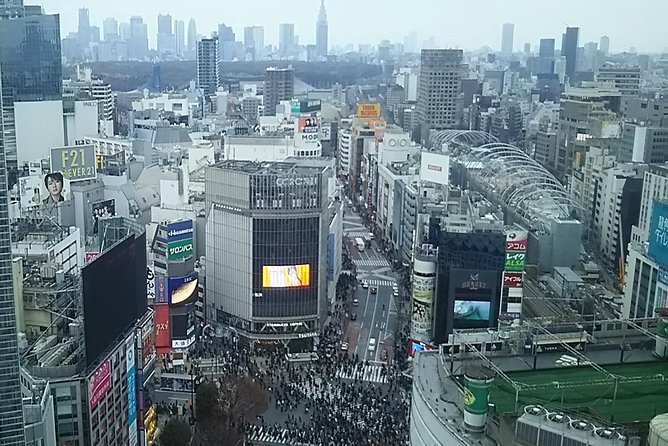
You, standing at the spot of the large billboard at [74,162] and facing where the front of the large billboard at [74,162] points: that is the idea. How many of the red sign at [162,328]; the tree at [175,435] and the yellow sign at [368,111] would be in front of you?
2

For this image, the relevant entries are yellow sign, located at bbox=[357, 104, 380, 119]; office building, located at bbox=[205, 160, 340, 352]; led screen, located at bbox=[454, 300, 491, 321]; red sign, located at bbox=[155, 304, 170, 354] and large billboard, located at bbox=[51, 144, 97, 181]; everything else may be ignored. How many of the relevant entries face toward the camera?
5

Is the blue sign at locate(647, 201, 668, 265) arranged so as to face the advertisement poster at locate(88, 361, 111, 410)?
yes

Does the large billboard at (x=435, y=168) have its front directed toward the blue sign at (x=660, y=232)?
no

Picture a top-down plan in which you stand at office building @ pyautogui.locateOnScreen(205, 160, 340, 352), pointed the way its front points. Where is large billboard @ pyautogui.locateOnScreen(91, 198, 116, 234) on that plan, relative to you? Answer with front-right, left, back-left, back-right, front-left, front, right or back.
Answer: back-right

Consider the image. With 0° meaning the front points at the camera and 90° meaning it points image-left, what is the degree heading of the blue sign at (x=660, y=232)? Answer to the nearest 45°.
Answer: approximately 45°

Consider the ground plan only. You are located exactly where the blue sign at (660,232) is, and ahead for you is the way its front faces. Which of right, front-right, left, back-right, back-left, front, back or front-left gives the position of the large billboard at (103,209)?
front-right

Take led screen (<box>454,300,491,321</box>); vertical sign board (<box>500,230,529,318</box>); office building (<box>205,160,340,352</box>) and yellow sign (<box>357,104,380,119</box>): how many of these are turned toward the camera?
4

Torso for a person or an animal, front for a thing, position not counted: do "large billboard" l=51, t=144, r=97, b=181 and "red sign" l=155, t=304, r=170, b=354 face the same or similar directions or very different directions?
same or similar directions

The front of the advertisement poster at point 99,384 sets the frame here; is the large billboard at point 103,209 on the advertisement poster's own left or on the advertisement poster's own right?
on the advertisement poster's own left

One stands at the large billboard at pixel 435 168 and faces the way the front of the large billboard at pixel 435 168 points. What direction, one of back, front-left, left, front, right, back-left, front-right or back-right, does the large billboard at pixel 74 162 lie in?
front-right

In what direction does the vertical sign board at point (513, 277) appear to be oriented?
toward the camera

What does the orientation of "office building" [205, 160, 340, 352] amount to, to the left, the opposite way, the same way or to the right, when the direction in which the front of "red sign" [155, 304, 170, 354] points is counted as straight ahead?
the same way

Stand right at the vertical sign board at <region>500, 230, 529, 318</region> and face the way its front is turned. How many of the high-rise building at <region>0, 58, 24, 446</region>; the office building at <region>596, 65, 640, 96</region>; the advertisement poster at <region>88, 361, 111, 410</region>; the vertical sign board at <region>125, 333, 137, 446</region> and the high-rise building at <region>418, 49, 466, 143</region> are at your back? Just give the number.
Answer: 2

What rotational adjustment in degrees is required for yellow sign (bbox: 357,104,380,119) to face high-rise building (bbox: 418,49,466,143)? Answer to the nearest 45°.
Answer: approximately 135° to its left

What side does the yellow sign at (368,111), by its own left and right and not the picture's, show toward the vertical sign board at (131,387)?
front

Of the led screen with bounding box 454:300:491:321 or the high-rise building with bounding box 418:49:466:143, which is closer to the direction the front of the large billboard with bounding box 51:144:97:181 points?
the led screen

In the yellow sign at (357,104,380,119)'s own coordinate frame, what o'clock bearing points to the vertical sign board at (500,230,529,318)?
The vertical sign board is roughly at 12 o'clock from the yellow sign.

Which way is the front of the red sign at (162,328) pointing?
toward the camera
